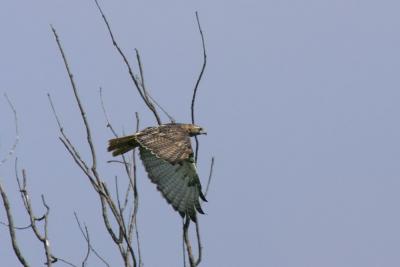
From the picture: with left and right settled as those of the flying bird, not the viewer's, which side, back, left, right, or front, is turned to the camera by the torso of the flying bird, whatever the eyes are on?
right
